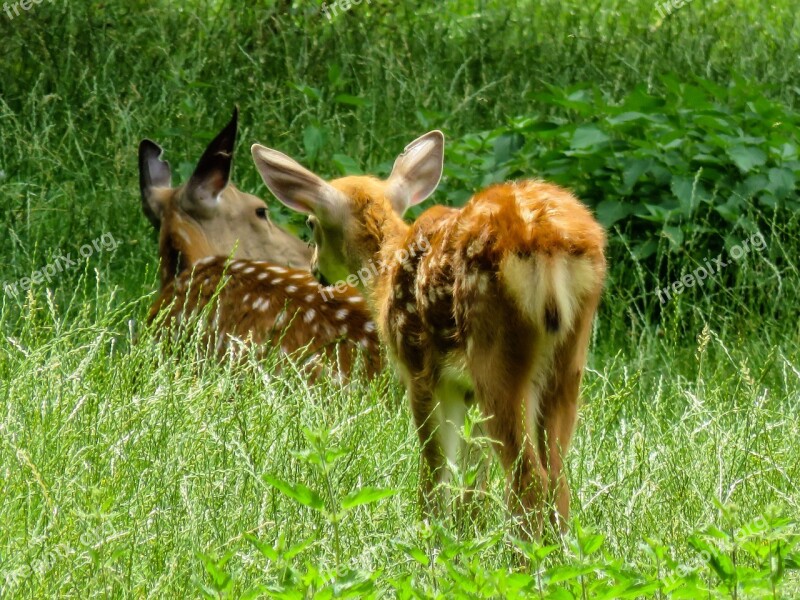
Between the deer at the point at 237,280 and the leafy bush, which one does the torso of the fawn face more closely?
the deer

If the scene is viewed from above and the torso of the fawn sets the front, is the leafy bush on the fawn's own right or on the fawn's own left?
on the fawn's own right

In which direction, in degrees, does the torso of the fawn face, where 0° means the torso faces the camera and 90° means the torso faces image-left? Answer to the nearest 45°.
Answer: approximately 135°

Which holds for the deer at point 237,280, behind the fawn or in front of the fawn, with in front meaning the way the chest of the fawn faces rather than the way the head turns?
in front
